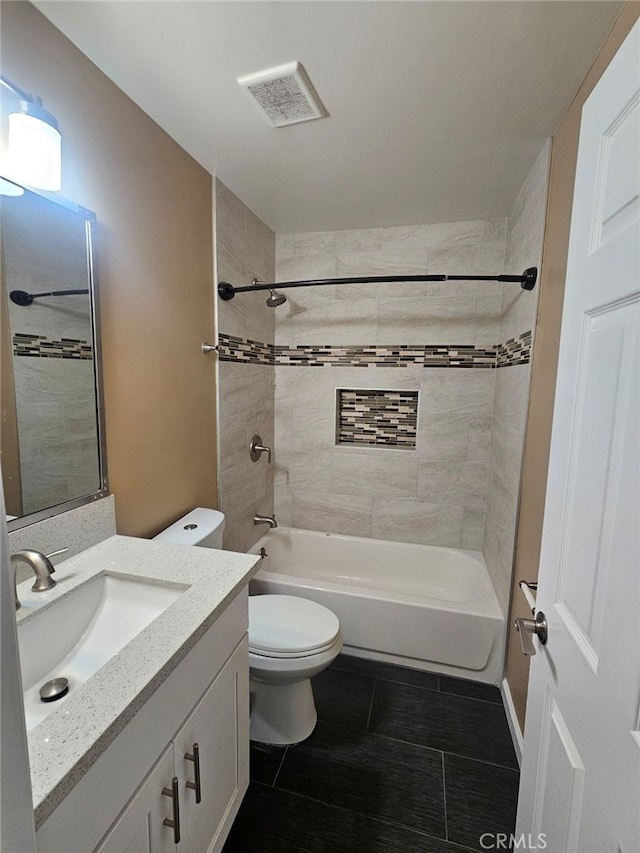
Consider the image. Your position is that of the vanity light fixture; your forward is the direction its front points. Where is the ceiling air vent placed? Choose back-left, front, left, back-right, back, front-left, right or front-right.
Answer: front-left

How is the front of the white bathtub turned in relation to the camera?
facing the viewer

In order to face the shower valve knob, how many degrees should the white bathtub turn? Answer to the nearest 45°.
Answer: approximately 90° to its right

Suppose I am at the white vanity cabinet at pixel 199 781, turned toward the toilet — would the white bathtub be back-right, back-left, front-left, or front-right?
front-right

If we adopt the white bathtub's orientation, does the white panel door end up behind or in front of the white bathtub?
in front

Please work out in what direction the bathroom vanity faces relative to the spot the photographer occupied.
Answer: facing the viewer and to the right of the viewer

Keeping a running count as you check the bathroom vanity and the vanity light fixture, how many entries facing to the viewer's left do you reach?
0

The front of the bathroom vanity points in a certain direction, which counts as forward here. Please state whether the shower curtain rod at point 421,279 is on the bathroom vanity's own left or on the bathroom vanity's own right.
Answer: on the bathroom vanity's own left

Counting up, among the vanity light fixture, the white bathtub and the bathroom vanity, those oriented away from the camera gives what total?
0

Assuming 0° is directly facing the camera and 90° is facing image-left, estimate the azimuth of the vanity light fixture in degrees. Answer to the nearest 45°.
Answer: approximately 315°

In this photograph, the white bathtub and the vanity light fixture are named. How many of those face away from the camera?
0
